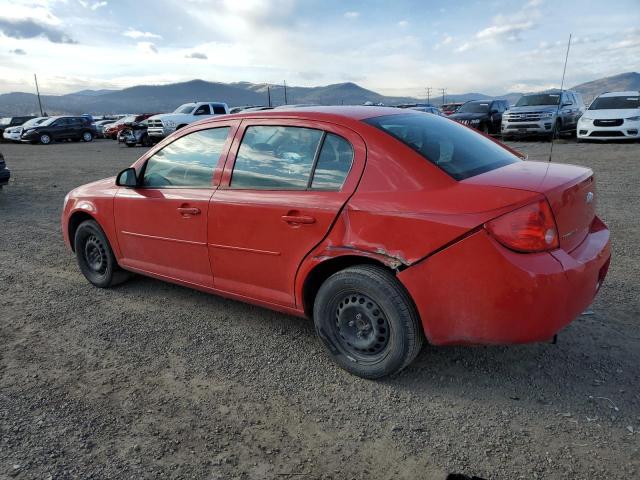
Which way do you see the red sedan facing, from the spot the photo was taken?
facing away from the viewer and to the left of the viewer

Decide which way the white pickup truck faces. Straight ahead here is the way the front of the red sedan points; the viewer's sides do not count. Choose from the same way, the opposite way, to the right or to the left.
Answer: to the left

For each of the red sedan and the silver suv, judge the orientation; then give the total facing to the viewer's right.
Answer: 0

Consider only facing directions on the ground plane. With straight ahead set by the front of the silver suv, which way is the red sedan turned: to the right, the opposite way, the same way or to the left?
to the right

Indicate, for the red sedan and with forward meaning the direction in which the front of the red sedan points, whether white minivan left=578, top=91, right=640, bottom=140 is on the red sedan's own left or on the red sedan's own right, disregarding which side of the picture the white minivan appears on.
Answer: on the red sedan's own right

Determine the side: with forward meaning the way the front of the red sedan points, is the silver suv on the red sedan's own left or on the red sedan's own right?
on the red sedan's own right

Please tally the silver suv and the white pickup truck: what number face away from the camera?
0

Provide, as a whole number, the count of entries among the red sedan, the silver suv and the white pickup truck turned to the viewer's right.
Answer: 0

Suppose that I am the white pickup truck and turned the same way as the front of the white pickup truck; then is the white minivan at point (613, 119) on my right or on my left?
on my left

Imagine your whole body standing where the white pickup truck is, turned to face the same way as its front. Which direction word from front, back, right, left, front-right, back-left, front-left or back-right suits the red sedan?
front-left

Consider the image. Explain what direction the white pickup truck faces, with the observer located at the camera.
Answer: facing the viewer and to the left of the viewer

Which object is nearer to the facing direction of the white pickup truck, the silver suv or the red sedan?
the red sedan

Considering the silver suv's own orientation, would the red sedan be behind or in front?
in front

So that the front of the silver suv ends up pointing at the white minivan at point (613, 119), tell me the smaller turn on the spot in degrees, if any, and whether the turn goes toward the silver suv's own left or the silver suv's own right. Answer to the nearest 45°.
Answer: approximately 90° to the silver suv's own left
